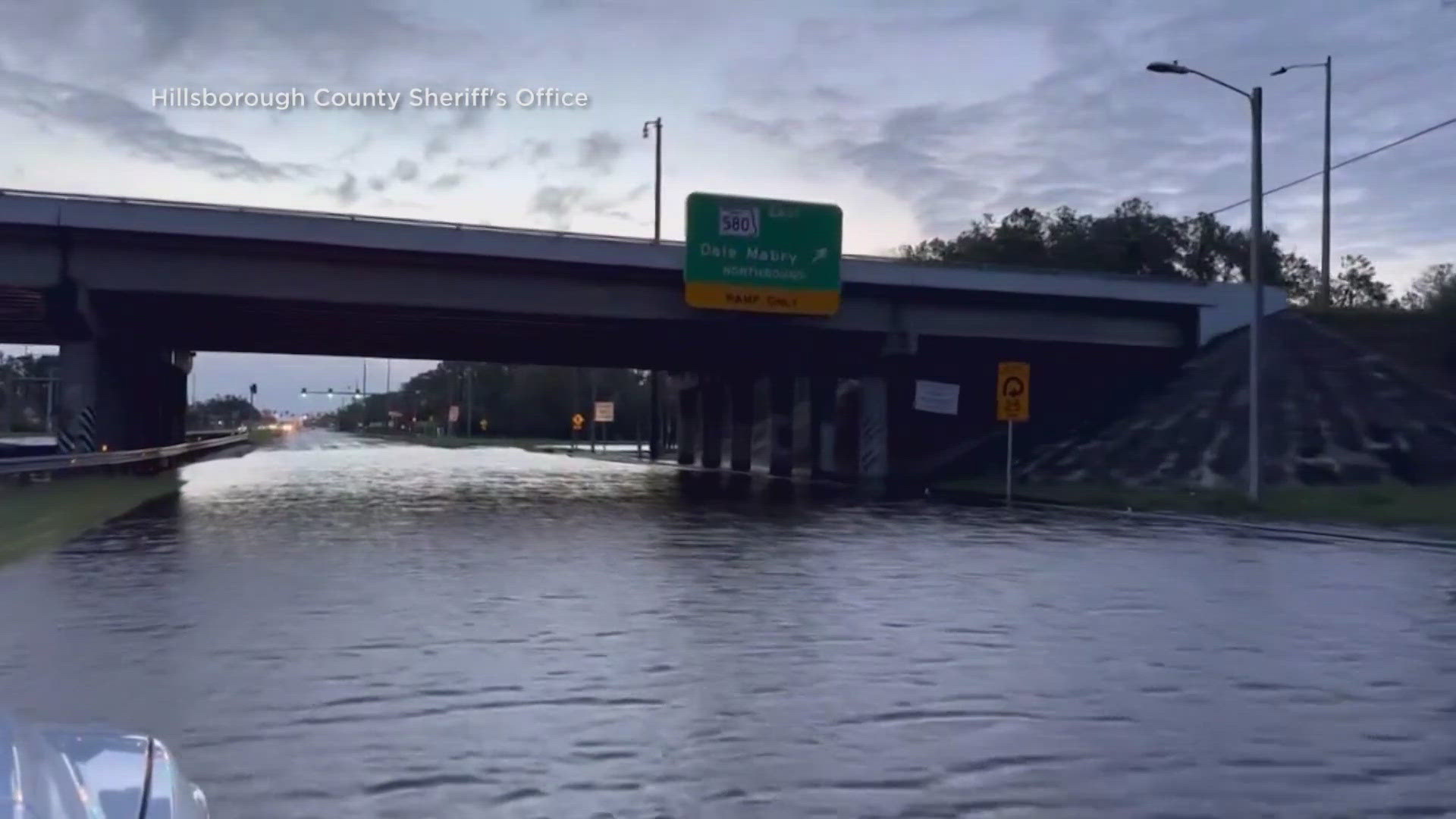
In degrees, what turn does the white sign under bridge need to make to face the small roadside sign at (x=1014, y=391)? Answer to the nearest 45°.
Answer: approximately 45° to its left

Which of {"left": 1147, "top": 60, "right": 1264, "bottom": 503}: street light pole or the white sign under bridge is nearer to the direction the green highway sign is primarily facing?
the street light pole

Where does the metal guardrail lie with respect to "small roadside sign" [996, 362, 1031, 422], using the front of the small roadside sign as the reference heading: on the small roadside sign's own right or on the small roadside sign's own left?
on the small roadside sign's own right

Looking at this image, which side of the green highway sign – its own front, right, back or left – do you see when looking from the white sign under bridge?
left

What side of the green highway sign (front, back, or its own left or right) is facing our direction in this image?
front

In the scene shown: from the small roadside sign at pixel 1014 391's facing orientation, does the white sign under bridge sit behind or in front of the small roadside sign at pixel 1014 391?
behind

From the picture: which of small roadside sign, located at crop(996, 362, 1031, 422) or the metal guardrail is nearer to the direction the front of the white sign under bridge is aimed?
the small roadside sign

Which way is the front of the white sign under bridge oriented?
toward the camera

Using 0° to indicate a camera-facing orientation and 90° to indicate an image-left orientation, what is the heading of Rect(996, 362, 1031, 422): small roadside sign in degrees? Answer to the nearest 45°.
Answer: approximately 0°

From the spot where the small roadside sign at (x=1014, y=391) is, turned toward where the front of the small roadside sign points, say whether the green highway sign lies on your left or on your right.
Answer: on your right

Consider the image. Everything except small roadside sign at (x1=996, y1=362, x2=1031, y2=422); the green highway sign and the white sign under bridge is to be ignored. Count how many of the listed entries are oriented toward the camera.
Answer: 3
